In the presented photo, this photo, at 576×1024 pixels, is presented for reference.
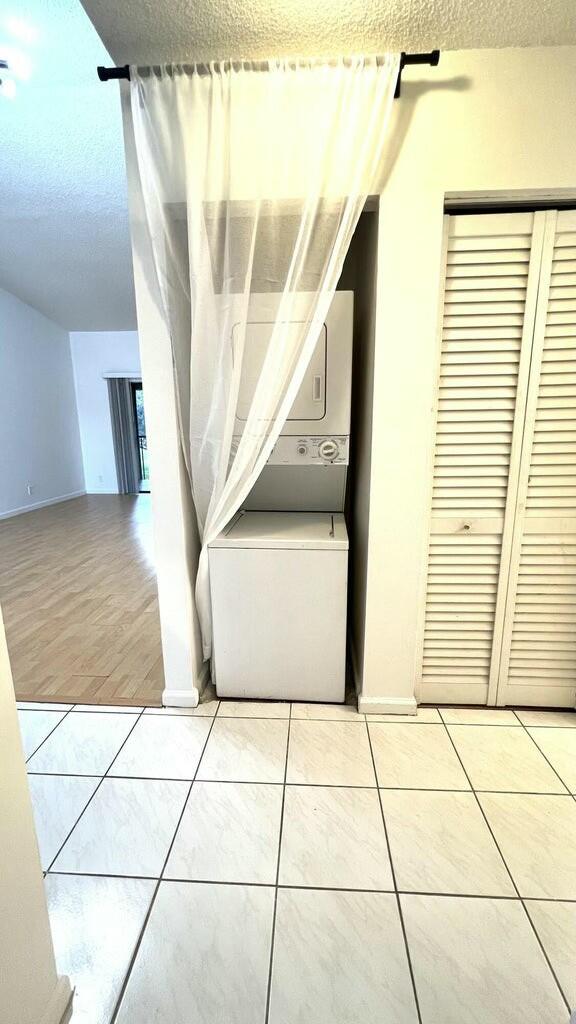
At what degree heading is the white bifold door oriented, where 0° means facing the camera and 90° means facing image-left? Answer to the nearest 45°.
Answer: approximately 0°

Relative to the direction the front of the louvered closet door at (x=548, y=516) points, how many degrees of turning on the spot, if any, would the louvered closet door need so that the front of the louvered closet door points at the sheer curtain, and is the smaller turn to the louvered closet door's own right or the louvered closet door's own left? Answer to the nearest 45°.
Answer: approximately 45° to the louvered closet door's own right

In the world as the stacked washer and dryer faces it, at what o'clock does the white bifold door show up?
The white bifold door is roughly at 9 o'clock from the stacked washer and dryer.

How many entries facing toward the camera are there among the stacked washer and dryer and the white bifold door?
2

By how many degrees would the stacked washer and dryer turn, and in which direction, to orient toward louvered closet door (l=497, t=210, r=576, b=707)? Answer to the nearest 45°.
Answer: approximately 90° to its left

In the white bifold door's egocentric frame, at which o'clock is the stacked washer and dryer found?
The stacked washer and dryer is roughly at 2 o'clock from the white bifold door.

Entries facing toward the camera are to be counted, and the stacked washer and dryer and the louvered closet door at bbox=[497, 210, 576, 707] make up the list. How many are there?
2
